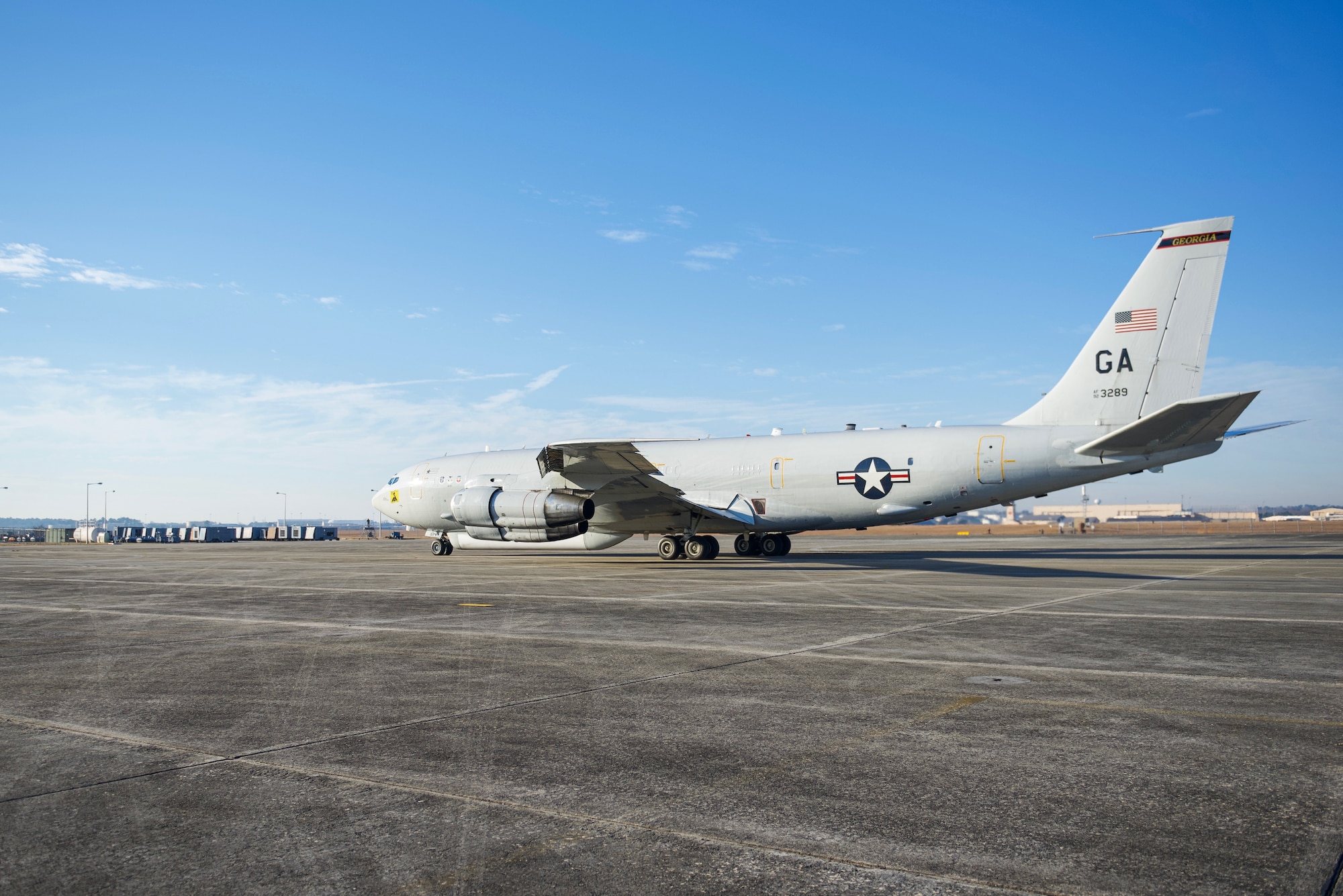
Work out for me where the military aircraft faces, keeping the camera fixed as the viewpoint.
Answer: facing away from the viewer and to the left of the viewer
